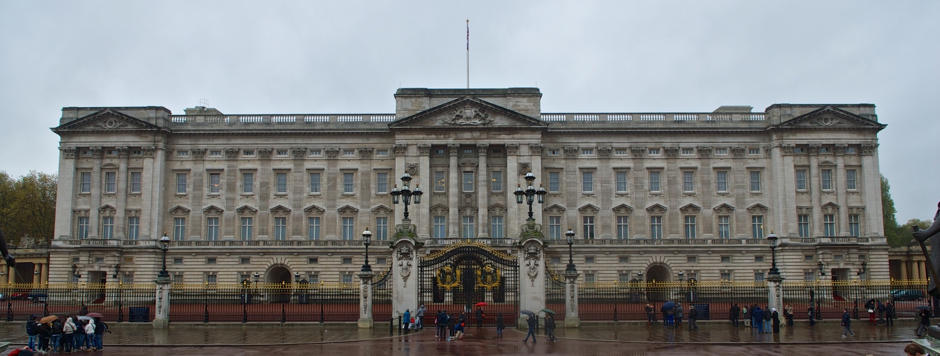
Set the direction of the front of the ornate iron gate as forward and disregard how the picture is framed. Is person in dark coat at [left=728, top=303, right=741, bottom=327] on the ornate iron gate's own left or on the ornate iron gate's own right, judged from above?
on the ornate iron gate's own left

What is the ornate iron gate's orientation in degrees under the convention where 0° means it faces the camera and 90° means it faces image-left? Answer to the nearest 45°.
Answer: approximately 0°

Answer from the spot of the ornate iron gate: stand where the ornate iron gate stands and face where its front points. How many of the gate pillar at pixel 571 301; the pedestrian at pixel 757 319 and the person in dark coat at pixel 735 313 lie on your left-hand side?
3

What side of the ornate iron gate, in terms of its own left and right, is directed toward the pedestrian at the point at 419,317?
right

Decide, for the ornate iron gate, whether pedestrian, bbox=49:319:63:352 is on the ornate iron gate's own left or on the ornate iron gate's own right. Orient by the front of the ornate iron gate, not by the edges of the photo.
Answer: on the ornate iron gate's own right

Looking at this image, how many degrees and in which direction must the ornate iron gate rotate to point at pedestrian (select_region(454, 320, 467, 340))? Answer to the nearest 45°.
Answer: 0° — it already faces them

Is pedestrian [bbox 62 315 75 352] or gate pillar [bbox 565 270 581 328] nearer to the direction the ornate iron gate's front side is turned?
the pedestrian

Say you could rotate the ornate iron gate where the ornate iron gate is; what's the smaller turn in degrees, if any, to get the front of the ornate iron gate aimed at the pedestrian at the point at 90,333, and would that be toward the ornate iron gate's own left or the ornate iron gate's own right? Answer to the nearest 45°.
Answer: approximately 45° to the ornate iron gate's own right

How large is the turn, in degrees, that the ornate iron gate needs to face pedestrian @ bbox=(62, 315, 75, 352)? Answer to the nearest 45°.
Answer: approximately 45° to its right
